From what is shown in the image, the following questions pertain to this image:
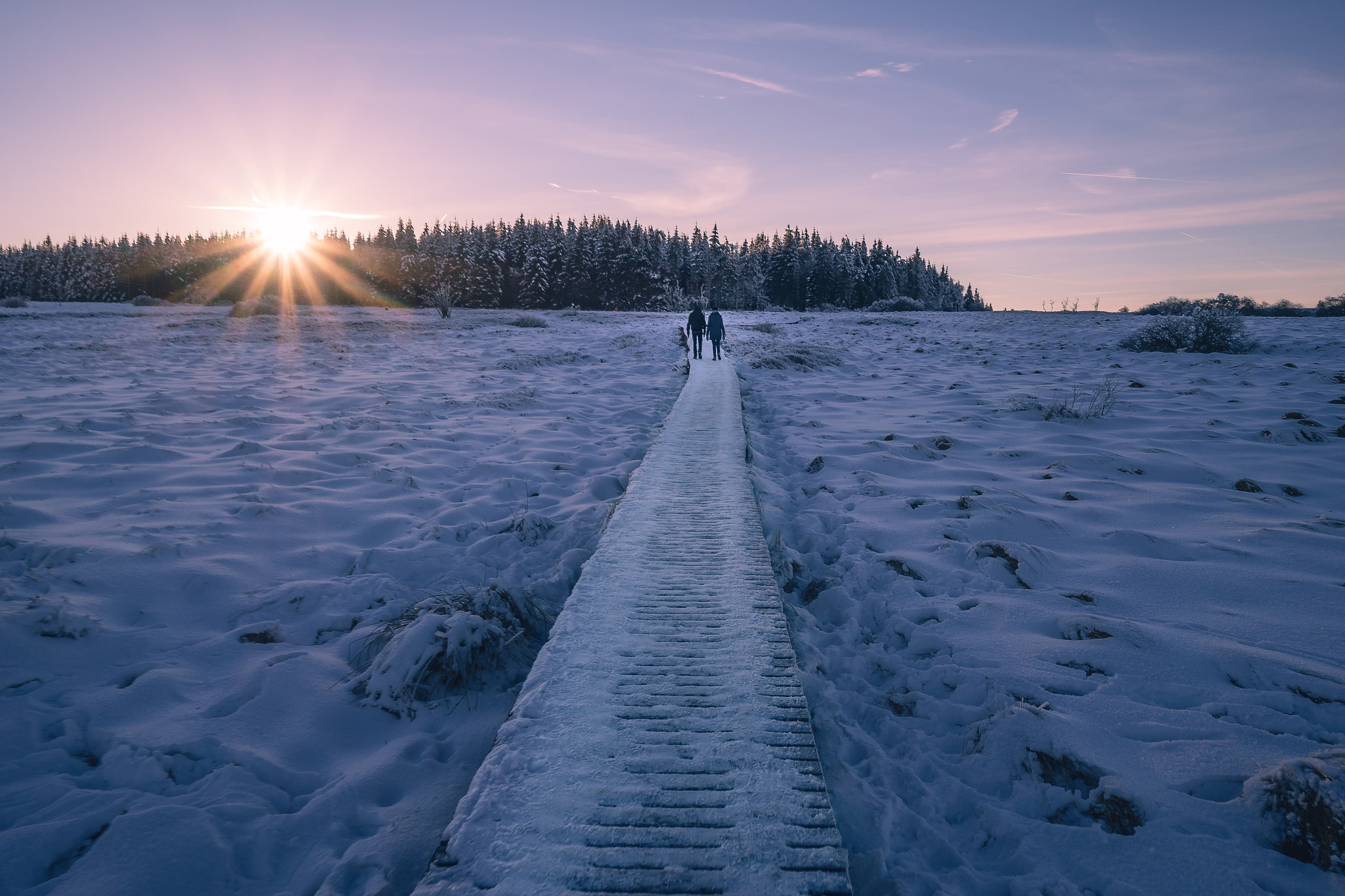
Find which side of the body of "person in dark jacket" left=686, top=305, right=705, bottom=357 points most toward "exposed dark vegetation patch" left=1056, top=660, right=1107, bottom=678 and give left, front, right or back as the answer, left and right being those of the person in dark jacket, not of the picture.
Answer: back

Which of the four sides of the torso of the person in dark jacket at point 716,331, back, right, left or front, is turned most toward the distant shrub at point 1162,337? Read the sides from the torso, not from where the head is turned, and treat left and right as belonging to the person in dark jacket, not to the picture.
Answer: right

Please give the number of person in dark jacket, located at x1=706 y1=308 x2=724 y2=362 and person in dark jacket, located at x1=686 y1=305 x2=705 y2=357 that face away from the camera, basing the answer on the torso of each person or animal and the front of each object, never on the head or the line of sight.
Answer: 2

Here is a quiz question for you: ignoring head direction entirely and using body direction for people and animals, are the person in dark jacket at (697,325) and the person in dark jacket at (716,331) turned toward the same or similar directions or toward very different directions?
same or similar directions

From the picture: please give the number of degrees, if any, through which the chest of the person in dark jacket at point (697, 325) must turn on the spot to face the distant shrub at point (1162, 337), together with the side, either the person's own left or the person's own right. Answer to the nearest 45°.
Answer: approximately 90° to the person's own right

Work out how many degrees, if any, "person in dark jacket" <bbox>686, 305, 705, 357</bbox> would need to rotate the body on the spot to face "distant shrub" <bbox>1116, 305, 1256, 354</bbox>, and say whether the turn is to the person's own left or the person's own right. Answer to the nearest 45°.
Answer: approximately 90° to the person's own right

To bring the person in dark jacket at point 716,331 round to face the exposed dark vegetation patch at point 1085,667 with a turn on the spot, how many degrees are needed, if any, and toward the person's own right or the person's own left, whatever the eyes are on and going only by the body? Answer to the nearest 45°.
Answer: approximately 180°

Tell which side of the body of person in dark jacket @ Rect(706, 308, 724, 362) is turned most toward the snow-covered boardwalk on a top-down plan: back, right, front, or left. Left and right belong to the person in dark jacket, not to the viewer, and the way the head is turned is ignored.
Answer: back

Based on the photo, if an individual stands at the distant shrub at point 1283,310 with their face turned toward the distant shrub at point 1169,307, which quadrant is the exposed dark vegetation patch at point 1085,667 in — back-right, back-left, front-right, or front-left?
front-left

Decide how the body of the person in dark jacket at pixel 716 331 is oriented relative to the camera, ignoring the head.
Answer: away from the camera

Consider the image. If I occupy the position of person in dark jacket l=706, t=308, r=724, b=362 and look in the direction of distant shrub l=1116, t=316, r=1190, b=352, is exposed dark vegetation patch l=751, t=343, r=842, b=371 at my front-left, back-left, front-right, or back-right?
front-right

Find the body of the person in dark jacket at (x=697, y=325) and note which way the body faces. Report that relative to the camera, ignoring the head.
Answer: away from the camera

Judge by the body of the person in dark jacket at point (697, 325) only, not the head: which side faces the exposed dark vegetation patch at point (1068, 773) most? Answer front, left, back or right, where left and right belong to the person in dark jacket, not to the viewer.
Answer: back

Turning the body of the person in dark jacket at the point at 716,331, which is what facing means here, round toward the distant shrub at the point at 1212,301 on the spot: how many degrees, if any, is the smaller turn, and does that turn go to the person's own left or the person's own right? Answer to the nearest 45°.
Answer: approximately 45° to the person's own right
